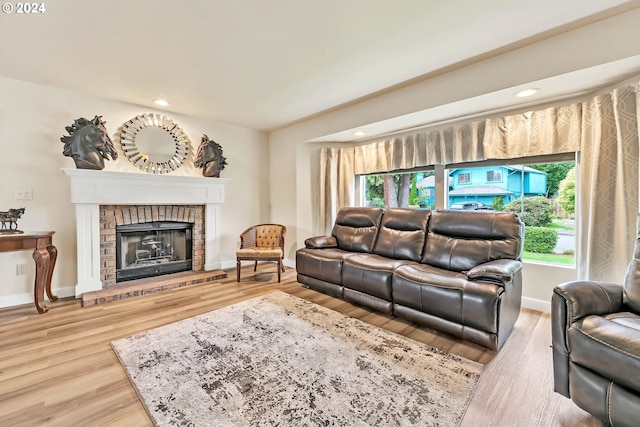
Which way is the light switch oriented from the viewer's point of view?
toward the camera

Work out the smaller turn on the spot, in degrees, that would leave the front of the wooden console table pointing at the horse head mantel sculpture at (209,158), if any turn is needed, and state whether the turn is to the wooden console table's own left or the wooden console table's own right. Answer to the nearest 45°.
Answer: approximately 90° to the wooden console table's own left

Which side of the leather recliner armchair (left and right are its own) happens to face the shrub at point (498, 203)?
right

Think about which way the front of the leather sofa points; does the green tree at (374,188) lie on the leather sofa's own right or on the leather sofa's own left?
on the leather sofa's own right

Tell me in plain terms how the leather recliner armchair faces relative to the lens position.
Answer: facing the viewer and to the left of the viewer

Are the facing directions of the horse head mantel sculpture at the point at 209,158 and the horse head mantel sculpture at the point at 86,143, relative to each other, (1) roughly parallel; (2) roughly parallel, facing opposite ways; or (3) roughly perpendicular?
roughly parallel, facing opposite ways

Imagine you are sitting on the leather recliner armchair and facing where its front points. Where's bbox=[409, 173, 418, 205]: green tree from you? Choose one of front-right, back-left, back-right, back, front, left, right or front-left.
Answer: right

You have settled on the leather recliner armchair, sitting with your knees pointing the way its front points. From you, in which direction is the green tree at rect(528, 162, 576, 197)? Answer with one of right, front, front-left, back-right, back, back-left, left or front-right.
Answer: back-right

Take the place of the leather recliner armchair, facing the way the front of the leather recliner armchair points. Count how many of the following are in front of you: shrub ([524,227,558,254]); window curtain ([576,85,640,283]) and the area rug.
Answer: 1

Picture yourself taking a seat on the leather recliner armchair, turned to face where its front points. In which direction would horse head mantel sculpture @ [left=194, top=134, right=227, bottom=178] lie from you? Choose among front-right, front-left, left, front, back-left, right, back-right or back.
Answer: front-right

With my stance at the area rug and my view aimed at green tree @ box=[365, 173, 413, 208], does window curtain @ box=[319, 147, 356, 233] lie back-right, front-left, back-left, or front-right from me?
front-left
